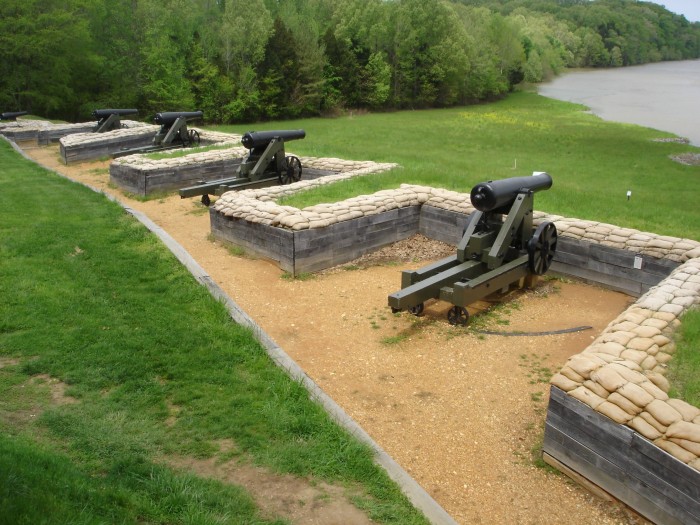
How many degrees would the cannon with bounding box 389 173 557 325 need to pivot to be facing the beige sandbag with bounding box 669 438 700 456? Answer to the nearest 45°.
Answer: approximately 135° to its right

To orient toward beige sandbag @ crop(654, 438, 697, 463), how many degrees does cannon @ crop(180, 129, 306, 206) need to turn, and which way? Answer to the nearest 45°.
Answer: approximately 135° to its right

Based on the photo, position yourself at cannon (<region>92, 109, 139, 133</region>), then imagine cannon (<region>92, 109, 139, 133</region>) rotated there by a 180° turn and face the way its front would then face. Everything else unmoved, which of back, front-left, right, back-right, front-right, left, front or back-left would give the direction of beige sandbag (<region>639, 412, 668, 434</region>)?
left

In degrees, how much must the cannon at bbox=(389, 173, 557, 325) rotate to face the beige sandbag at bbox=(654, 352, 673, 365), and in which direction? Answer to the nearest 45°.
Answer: approximately 90° to its right

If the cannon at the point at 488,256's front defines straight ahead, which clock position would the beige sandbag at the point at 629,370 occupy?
The beige sandbag is roughly at 4 o'clock from the cannon.

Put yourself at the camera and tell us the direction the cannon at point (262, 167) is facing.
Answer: facing away from the viewer and to the right of the viewer

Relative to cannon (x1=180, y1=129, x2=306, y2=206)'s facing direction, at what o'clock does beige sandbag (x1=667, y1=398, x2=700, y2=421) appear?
The beige sandbag is roughly at 4 o'clock from the cannon.

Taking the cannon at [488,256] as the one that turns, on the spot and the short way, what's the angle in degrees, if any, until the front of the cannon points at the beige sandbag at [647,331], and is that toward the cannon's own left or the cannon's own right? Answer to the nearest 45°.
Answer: approximately 90° to the cannon's own right

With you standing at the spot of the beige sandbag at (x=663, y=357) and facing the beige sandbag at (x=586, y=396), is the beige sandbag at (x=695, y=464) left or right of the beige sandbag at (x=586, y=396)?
left

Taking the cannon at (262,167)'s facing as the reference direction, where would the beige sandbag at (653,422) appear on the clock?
The beige sandbag is roughly at 4 o'clock from the cannon.

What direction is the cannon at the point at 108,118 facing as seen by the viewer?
to the viewer's right

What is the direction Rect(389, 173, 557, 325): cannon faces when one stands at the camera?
facing away from the viewer and to the right of the viewer
